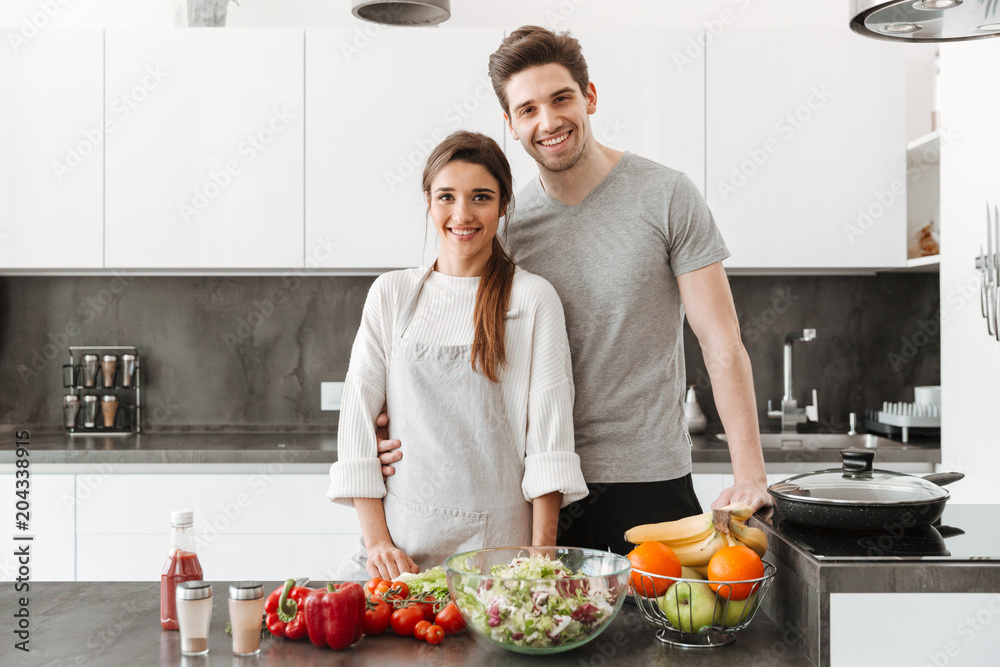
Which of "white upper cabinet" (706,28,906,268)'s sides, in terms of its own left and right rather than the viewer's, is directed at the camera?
front

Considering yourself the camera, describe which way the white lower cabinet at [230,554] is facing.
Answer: facing the viewer

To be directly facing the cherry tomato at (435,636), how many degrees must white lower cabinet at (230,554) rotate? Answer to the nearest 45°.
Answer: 0° — it already faces it

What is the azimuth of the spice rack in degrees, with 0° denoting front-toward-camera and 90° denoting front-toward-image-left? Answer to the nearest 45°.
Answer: approximately 0°

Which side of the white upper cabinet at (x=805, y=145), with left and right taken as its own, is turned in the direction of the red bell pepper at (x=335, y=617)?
front

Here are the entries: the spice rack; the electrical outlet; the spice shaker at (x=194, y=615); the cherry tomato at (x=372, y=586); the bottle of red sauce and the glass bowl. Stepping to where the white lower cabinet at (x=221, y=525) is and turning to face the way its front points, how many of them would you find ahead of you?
4

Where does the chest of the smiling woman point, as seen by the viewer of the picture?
toward the camera

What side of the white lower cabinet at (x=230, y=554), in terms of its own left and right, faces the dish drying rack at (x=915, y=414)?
left

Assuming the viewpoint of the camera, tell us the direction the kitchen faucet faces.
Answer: facing the viewer and to the right of the viewer

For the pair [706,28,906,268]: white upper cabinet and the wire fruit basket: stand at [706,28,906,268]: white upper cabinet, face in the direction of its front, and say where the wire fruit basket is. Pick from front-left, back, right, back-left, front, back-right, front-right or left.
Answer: front
